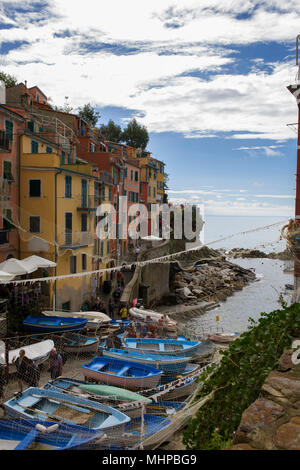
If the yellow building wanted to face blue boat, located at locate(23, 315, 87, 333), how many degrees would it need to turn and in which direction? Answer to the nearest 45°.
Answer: approximately 45° to its right

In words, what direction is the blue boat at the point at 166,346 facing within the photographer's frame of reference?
facing to the right of the viewer

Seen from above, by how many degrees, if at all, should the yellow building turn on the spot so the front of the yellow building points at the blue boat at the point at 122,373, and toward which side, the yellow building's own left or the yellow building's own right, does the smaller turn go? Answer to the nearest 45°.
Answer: approximately 45° to the yellow building's own right

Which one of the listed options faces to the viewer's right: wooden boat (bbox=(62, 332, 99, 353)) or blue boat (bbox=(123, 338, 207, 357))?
the blue boat

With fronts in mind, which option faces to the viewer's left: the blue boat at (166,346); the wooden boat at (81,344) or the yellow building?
the wooden boat
